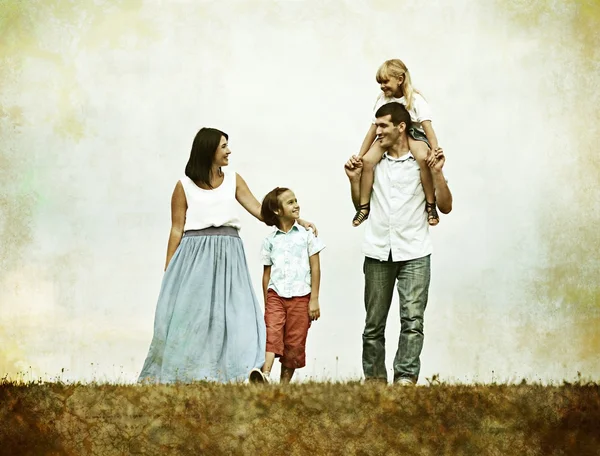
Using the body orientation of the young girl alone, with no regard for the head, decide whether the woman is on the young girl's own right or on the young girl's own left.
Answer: on the young girl's own right

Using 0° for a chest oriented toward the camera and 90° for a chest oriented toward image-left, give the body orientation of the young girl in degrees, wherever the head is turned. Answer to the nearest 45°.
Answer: approximately 0°

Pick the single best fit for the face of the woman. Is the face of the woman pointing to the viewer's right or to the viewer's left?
to the viewer's right

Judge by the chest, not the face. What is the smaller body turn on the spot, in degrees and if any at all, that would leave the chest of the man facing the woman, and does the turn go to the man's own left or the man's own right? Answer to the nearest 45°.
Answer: approximately 90° to the man's own right
